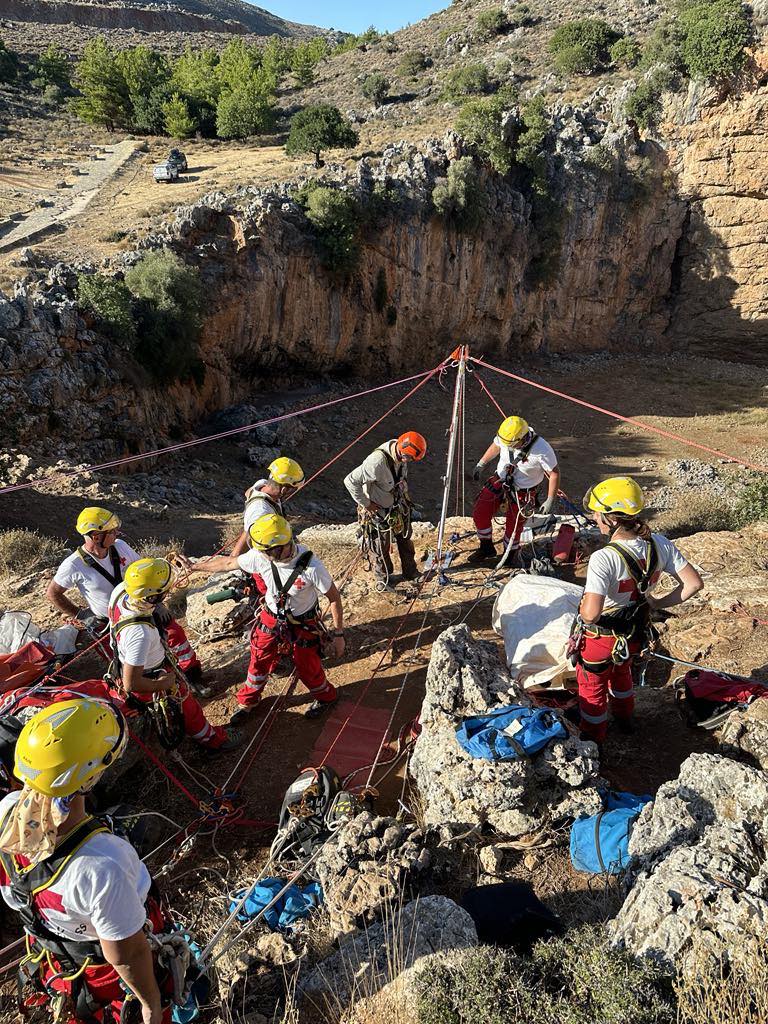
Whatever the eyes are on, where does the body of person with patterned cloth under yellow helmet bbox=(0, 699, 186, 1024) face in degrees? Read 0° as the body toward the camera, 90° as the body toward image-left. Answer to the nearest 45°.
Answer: approximately 225°

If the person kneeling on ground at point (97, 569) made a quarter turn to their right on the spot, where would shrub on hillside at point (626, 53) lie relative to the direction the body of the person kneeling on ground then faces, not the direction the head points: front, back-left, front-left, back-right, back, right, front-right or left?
back

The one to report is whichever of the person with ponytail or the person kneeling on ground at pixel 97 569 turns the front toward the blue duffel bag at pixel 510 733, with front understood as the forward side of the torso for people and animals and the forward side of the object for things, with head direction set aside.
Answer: the person kneeling on ground

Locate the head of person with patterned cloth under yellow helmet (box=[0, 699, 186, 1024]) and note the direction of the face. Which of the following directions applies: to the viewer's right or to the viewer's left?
to the viewer's right

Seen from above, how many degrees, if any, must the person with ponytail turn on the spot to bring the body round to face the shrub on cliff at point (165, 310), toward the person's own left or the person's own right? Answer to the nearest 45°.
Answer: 0° — they already face it

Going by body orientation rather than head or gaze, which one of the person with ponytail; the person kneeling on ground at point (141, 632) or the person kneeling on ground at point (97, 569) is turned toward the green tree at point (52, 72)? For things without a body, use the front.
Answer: the person with ponytail

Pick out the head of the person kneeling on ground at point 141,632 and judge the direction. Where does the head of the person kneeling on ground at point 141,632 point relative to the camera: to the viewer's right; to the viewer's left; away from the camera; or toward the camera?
to the viewer's right

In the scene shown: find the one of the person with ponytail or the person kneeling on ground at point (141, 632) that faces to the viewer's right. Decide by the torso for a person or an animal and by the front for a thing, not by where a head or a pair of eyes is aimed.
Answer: the person kneeling on ground

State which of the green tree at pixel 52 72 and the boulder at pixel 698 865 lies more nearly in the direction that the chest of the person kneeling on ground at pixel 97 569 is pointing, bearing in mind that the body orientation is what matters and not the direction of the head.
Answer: the boulder

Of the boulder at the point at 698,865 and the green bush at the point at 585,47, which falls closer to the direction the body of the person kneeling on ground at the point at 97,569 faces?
the boulder

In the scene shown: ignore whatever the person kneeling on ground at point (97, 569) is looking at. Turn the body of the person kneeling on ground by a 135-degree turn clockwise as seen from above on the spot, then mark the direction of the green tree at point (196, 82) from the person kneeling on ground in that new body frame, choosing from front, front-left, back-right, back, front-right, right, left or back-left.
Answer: right

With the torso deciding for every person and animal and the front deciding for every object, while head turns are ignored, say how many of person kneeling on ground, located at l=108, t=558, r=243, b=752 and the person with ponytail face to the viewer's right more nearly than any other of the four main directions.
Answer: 1

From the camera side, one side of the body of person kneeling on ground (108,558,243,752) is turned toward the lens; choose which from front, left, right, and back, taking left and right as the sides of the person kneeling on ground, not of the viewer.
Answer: right
